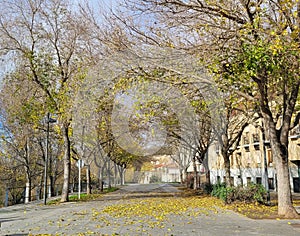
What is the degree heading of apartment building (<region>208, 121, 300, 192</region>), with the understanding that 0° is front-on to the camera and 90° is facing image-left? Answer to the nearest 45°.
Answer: approximately 45°

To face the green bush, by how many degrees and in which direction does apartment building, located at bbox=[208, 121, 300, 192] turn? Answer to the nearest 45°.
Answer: approximately 45° to its left
